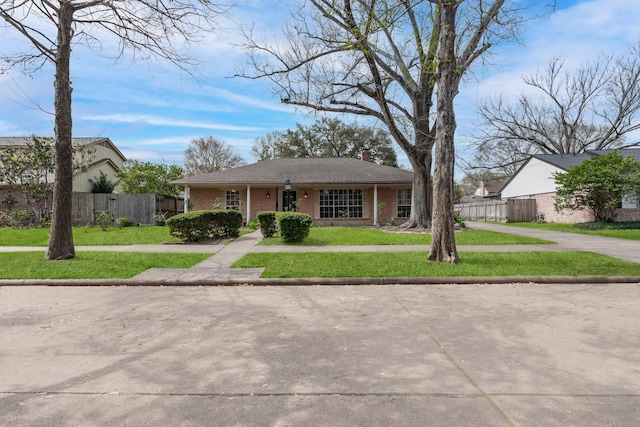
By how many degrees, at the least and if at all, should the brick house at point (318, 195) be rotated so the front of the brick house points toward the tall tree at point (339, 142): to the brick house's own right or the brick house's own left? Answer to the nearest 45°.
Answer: approximately 180°

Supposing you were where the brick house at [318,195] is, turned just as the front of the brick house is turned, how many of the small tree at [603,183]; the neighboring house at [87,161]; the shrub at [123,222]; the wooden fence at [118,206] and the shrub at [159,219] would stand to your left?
1

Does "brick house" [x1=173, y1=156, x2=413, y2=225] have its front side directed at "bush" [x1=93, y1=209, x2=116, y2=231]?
no

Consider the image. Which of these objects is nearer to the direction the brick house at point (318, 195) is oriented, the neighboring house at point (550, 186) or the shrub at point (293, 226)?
the shrub

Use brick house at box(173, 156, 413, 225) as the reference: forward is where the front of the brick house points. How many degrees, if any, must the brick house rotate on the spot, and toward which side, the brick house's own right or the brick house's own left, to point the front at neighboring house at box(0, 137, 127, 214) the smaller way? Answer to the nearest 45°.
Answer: approximately 90° to the brick house's own right

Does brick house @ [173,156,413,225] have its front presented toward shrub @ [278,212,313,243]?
yes

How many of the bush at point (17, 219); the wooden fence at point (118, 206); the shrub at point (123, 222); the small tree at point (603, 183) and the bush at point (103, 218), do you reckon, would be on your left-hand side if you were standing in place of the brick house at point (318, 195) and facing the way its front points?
1

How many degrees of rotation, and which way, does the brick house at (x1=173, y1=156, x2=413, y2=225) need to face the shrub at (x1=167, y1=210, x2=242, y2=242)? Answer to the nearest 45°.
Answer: approximately 45° to its right

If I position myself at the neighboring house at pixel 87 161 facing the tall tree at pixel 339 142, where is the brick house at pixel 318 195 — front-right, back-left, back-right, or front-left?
front-right

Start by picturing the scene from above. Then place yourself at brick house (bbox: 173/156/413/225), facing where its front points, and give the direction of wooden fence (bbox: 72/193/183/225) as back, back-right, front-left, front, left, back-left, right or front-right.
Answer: right

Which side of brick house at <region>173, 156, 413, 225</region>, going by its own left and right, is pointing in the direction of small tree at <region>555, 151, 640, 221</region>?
left

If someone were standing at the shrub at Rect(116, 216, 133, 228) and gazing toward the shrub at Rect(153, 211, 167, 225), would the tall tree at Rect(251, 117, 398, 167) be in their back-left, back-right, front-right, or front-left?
front-left

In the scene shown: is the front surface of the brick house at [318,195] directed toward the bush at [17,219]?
no

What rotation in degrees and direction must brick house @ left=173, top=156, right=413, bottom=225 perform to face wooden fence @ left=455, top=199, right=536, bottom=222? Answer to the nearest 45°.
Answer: approximately 90° to its left

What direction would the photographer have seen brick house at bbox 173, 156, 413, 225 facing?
facing the viewer

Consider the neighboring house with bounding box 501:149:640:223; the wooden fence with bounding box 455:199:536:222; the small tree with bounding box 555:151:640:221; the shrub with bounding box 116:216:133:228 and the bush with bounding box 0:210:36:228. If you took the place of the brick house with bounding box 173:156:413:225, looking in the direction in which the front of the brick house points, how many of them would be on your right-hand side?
2
